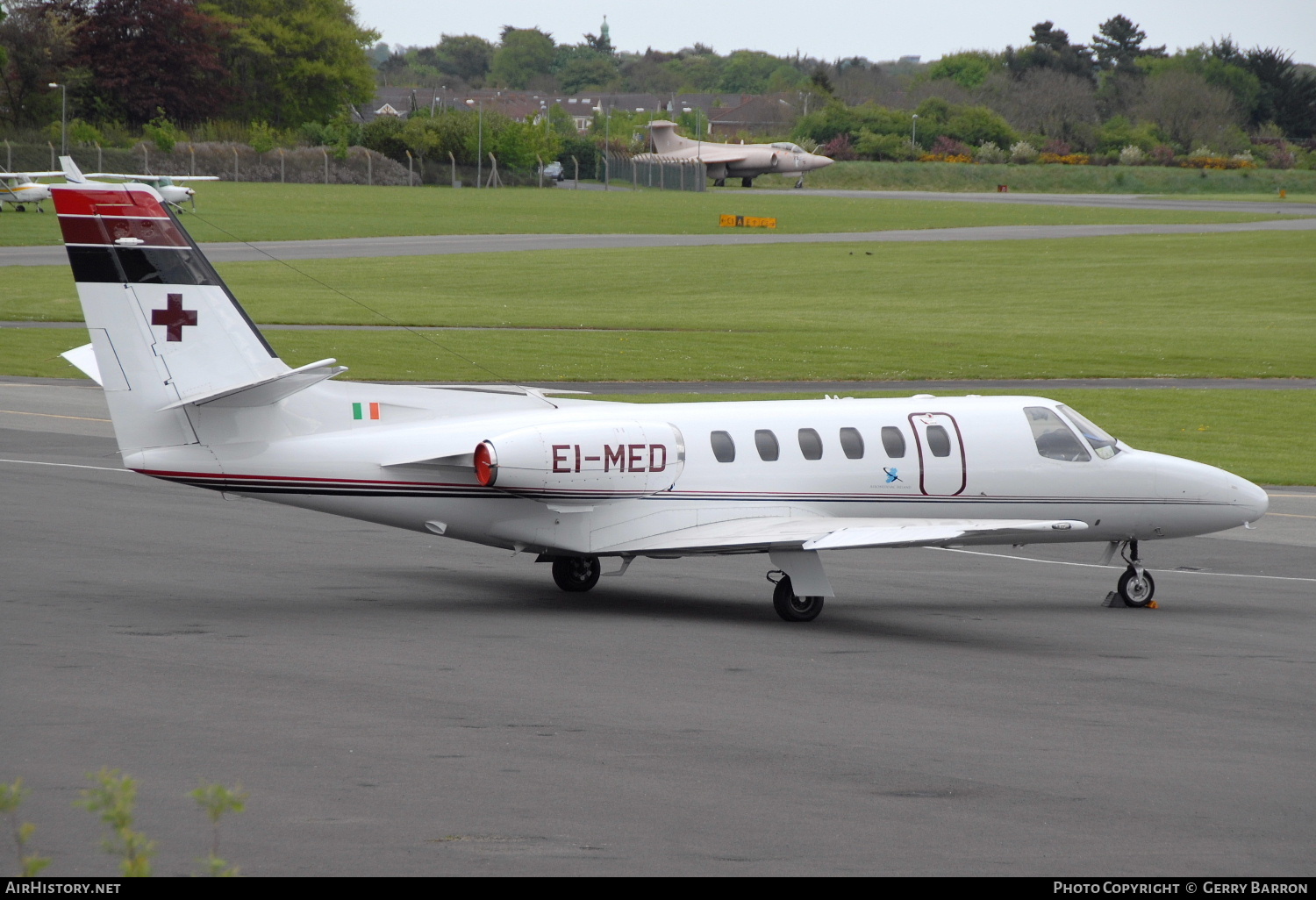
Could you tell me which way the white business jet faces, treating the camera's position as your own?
facing away from the viewer and to the right of the viewer
